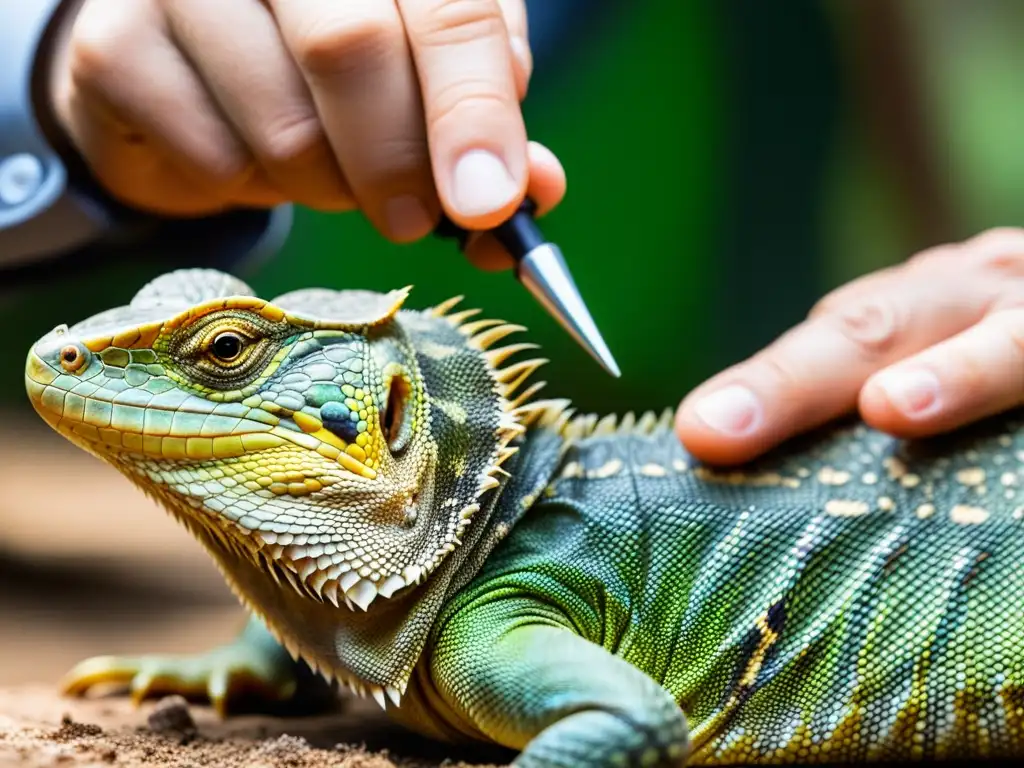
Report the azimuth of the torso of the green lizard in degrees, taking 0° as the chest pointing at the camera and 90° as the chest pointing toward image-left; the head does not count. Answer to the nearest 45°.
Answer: approximately 90°
